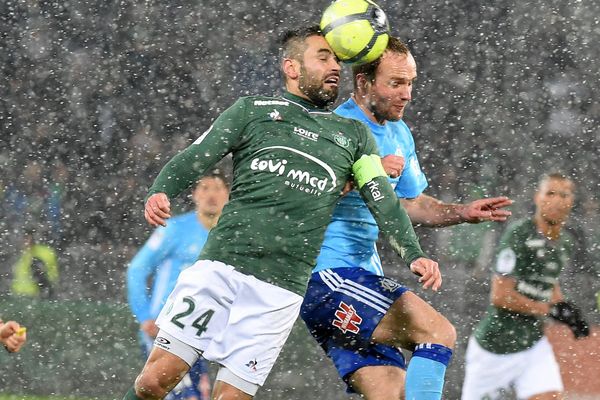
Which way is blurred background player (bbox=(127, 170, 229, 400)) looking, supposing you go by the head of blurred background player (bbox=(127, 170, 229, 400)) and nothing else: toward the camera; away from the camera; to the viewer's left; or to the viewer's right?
toward the camera

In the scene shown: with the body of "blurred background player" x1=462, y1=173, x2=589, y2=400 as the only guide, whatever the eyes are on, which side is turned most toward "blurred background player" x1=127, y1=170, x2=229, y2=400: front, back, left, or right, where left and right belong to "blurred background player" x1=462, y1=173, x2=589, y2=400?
right

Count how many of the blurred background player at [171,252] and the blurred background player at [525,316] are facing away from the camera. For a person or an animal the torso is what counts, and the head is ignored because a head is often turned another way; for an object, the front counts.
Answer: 0

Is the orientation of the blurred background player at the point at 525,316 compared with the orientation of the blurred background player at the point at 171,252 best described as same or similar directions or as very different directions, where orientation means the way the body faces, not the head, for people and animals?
same or similar directions

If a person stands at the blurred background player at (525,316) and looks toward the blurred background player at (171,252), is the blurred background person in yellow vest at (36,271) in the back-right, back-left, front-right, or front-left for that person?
front-right

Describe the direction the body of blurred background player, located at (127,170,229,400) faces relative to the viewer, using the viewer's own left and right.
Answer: facing the viewer and to the right of the viewer

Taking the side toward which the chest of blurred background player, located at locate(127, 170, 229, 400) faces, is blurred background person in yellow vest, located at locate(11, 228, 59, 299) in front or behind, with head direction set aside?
behind
